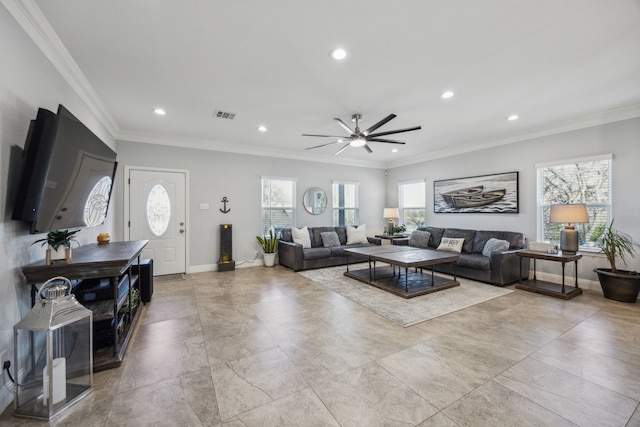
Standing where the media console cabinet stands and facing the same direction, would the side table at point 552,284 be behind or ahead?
ahead

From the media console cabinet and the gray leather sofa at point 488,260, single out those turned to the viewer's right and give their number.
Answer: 1

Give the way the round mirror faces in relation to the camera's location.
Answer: facing the viewer and to the right of the viewer

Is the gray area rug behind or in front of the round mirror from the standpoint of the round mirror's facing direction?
in front

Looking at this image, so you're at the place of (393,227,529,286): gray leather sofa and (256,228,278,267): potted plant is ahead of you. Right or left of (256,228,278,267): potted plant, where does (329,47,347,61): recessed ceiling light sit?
left

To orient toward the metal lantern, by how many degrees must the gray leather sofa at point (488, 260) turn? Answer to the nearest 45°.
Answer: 0° — it already faces it

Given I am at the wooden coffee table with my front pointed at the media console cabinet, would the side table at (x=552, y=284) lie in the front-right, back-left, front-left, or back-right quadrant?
back-left

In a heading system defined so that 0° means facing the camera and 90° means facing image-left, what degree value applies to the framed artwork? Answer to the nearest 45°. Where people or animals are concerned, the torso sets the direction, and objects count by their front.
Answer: approximately 45°

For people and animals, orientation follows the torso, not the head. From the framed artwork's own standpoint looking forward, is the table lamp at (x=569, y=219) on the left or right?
on its left

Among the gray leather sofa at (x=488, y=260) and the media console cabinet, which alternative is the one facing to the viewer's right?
the media console cabinet

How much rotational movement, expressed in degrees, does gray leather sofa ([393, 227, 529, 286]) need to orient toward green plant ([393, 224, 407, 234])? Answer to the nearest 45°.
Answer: approximately 90° to its right

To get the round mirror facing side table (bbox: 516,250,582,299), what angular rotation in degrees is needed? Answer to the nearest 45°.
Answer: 0° — it already faces it

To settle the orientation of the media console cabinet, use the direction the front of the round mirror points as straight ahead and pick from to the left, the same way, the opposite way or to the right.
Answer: to the left

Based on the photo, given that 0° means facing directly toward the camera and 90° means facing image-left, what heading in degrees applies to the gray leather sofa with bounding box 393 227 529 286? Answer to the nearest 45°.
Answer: approximately 45°

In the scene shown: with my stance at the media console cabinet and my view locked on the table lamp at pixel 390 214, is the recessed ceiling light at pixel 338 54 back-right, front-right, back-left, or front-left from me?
front-right

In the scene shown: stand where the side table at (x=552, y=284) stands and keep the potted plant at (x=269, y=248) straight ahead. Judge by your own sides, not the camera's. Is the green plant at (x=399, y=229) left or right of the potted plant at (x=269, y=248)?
right

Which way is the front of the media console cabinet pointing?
to the viewer's right
